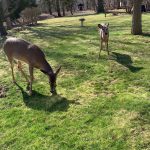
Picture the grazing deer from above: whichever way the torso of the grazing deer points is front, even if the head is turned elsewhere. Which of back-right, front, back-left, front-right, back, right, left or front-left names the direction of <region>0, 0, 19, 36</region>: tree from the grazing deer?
back-left

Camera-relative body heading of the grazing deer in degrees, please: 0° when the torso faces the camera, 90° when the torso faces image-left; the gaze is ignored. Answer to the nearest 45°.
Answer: approximately 315°
